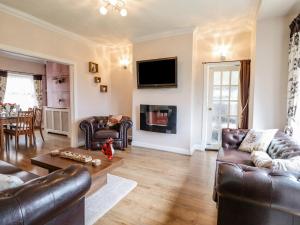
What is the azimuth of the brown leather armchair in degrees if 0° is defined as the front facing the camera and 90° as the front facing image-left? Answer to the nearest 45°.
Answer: approximately 0°

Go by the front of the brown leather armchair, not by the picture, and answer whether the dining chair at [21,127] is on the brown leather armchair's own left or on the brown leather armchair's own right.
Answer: on the brown leather armchair's own right

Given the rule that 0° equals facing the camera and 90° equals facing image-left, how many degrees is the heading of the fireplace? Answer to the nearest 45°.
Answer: approximately 45°

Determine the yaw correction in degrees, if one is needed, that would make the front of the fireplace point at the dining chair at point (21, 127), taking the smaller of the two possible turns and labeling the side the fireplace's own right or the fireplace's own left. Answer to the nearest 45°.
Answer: approximately 45° to the fireplace's own right

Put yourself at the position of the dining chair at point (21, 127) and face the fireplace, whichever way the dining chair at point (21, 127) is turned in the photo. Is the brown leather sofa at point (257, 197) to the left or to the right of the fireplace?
right

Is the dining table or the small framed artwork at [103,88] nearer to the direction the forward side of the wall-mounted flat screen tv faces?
the dining table
